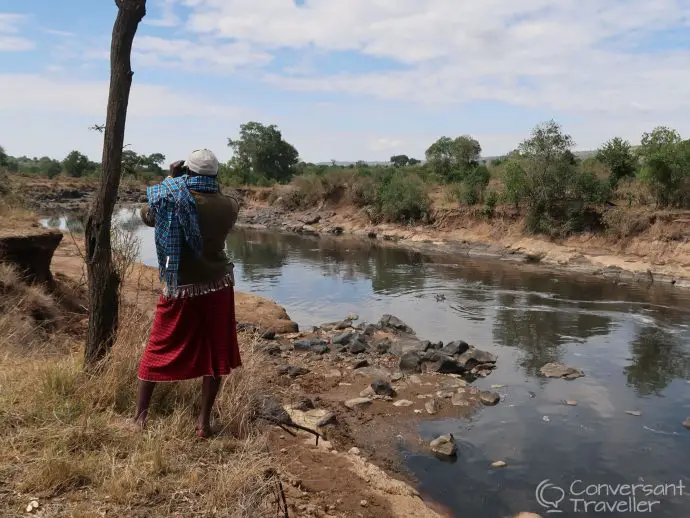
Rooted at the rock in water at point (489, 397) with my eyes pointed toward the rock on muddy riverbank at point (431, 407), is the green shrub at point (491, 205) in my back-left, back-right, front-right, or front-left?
back-right

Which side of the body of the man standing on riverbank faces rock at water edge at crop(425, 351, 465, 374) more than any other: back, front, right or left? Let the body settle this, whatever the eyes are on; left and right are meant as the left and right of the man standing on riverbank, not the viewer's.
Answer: right

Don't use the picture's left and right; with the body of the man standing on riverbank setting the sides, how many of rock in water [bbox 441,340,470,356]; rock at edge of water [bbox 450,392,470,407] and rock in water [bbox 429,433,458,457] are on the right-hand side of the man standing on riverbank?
3

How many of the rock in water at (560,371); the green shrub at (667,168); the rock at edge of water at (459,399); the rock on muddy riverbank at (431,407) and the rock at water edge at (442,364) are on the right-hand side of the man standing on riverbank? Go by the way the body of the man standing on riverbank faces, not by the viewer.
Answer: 5

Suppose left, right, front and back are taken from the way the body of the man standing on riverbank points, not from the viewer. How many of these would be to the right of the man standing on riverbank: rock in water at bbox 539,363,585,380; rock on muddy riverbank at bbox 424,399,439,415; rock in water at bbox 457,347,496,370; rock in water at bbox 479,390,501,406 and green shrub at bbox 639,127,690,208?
5

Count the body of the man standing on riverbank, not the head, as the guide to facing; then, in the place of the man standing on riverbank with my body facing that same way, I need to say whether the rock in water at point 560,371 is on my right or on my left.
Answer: on my right

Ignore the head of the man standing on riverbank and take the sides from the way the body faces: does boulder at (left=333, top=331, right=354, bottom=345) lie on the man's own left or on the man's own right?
on the man's own right

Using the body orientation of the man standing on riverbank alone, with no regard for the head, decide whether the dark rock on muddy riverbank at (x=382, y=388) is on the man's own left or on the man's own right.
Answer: on the man's own right

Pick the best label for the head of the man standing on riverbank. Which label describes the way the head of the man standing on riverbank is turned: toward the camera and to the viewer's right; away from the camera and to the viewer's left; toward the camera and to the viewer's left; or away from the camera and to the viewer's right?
away from the camera and to the viewer's left

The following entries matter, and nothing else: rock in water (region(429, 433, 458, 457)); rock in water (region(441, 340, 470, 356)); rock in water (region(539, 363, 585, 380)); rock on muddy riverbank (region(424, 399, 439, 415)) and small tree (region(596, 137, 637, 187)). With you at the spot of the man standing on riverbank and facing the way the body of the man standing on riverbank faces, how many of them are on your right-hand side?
5

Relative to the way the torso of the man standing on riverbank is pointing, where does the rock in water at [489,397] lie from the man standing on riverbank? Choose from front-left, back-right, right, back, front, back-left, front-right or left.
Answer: right

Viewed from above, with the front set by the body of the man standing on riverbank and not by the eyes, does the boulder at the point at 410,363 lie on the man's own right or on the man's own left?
on the man's own right

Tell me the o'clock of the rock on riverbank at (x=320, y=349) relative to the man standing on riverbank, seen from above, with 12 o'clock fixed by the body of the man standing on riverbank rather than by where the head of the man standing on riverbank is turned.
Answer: The rock on riverbank is roughly at 2 o'clock from the man standing on riverbank.

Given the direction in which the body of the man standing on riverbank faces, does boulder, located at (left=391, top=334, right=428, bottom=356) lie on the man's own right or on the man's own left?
on the man's own right

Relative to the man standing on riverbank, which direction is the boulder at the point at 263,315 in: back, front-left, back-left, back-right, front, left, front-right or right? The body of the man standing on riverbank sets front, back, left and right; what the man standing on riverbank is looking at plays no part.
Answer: front-right

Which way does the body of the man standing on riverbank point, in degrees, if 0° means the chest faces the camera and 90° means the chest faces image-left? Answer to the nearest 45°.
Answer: approximately 135°

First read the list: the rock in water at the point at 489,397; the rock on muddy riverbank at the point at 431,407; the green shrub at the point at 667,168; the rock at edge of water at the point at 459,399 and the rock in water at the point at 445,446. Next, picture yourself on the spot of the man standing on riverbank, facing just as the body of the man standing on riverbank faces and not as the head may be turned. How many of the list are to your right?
5

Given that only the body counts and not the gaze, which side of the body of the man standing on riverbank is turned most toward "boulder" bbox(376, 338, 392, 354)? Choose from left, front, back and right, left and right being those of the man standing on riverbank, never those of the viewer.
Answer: right
